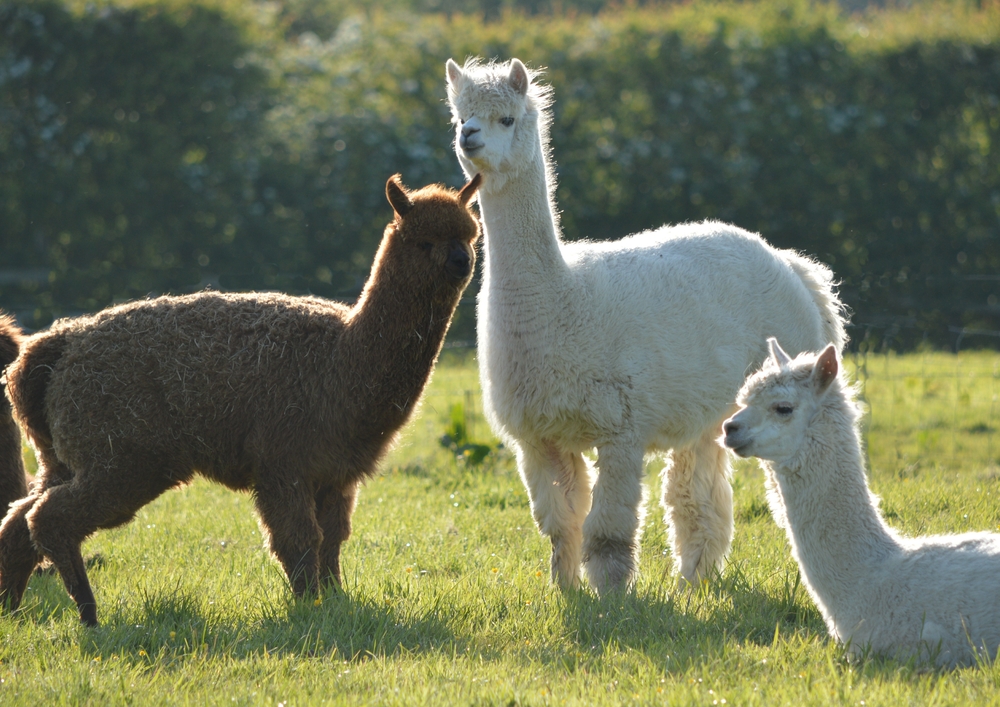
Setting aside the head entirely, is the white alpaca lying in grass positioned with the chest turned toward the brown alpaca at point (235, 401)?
yes

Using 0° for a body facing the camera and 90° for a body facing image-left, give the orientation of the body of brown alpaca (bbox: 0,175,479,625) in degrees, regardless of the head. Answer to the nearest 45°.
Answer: approximately 270°

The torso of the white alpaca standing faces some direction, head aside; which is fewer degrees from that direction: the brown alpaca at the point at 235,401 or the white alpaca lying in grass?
the brown alpaca

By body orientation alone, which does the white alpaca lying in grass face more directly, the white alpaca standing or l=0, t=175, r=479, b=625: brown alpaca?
the brown alpaca

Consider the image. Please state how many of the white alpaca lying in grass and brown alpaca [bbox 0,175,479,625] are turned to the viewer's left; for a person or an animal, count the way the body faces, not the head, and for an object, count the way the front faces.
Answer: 1

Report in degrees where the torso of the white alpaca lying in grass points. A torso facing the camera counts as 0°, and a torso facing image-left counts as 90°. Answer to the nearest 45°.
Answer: approximately 90°

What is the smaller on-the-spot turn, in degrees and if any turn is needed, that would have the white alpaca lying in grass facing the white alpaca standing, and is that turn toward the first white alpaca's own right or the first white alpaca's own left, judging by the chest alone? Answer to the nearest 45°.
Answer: approximately 45° to the first white alpaca's own right

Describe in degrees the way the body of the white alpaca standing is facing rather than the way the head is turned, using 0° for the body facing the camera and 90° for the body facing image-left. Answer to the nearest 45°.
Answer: approximately 45°

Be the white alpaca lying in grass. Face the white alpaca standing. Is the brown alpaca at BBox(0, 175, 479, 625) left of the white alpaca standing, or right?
left

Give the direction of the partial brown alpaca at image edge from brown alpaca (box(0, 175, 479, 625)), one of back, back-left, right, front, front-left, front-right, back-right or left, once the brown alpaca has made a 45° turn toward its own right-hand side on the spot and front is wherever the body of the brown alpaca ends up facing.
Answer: back
